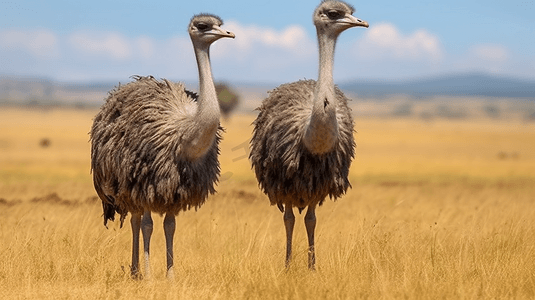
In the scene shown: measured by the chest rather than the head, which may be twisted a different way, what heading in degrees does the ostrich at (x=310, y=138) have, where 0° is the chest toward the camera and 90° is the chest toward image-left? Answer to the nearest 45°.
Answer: approximately 315°

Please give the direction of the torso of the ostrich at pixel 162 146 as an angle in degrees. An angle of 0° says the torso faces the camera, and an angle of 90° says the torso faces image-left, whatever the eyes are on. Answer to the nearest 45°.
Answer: approximately 315°

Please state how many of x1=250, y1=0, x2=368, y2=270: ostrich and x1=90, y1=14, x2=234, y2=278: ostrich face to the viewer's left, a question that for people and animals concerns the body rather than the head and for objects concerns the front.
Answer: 0

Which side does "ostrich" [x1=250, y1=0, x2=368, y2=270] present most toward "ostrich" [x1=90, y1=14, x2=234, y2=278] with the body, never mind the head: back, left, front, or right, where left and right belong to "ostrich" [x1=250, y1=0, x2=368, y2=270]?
right

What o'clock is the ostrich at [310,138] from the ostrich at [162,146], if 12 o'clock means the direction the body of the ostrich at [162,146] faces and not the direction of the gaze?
the ostrich at [310,138] is roughly at 10 o'clock from the ostrich at [162,146].
